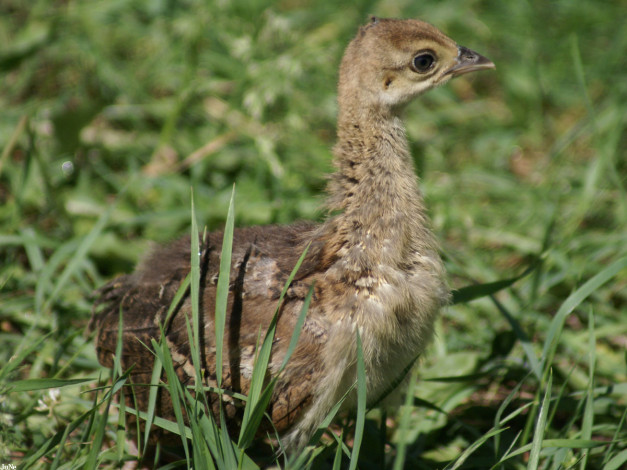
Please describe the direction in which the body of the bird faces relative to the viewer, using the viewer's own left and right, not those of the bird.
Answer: facing to the right of the viewer
